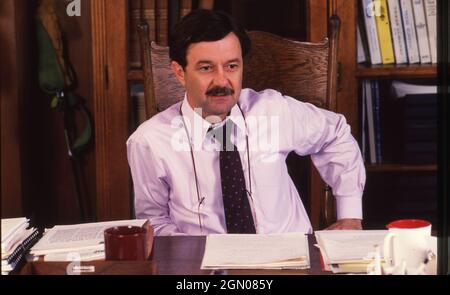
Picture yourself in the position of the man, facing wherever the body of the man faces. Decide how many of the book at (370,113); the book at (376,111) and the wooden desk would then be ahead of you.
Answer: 1

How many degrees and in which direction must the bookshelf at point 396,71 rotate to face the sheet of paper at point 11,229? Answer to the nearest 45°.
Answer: approximately 45° to its right

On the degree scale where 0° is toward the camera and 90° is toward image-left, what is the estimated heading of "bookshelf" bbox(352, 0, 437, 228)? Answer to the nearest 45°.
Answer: approximately 0°

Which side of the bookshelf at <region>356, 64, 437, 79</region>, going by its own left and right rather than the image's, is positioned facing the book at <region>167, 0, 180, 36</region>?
right

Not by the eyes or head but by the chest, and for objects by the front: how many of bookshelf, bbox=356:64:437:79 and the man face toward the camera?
2
